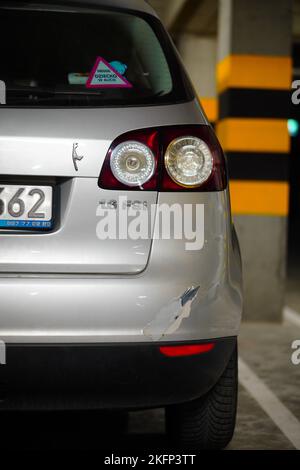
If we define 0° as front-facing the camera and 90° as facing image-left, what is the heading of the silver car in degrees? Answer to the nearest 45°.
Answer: approximately 180°
